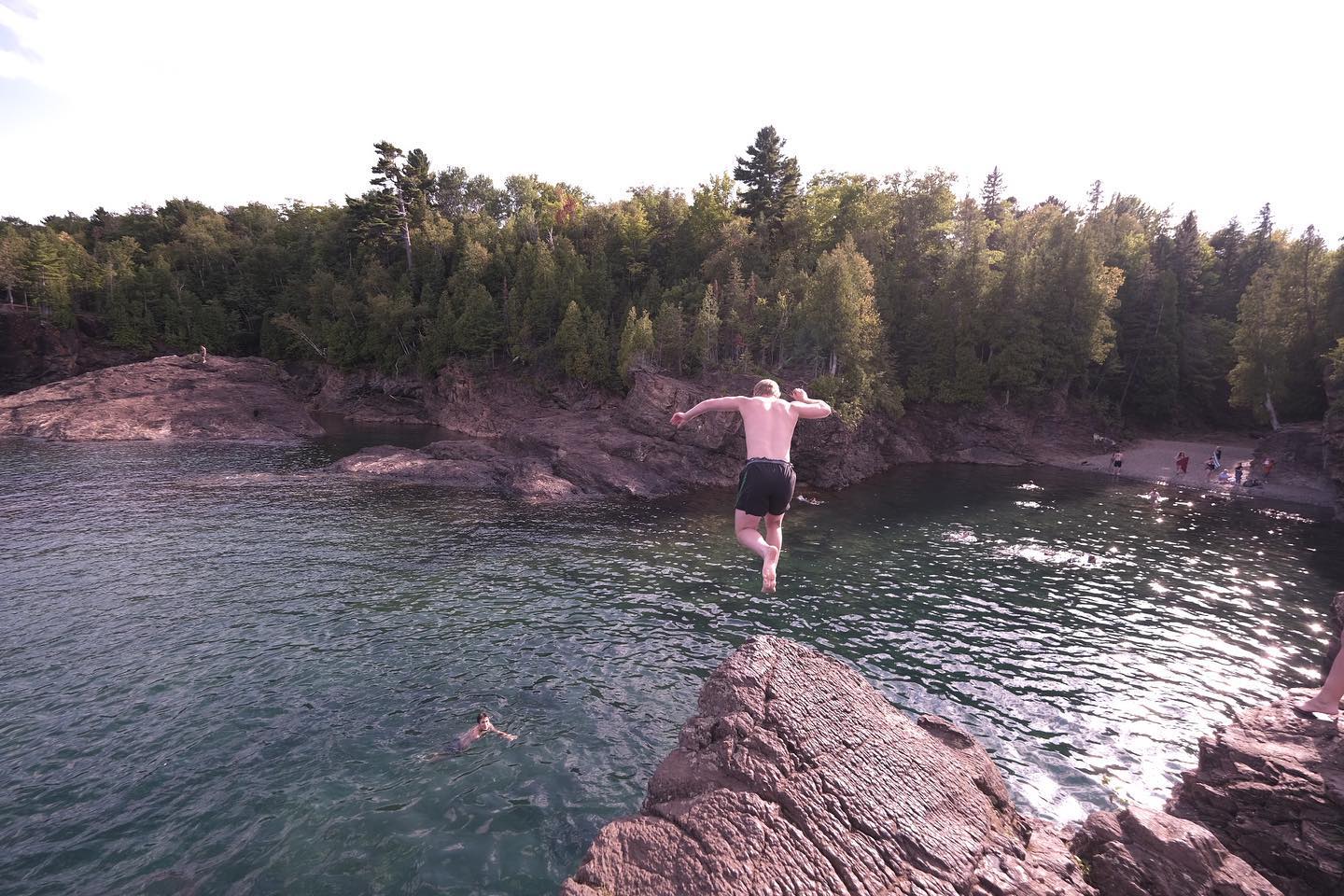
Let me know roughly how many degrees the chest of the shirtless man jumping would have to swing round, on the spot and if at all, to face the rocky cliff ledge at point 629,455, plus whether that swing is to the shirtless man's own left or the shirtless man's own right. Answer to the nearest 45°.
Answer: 0° — they already face it

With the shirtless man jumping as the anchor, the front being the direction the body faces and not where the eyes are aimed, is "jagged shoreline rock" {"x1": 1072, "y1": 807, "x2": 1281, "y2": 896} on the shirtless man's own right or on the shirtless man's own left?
on the shirtless man's own right

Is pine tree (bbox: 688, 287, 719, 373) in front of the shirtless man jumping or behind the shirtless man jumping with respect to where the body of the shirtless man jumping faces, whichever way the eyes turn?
in front

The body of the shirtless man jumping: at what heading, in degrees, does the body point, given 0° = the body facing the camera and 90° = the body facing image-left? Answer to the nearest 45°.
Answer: approximately 180°

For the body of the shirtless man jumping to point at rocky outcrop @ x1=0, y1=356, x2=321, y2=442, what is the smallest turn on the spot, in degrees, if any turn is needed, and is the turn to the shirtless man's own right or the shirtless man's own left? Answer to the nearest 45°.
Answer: approximately 45° to the shirtless man's own left

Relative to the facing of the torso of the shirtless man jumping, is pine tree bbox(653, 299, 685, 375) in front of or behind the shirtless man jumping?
in front

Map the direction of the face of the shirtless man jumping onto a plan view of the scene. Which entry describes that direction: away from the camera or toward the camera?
away from the camera

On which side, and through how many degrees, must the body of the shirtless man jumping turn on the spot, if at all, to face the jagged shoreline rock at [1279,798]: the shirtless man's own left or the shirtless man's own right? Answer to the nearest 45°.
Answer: approximately 90° to the shirtless man's own right
